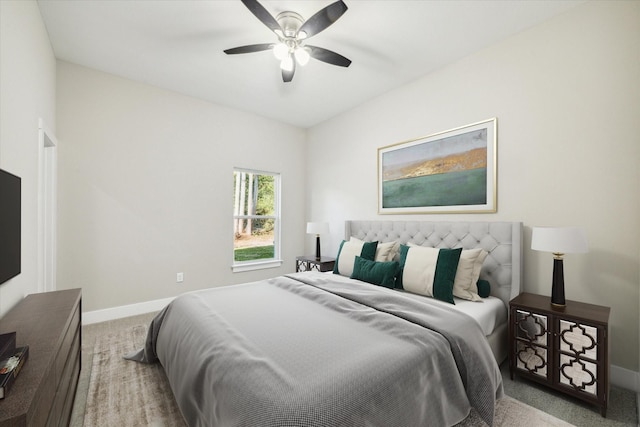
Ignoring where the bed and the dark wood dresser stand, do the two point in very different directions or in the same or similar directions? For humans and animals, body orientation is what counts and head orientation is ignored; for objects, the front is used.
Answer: very different directions

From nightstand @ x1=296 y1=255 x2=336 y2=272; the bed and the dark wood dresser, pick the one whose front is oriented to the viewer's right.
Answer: the dark wood dresser

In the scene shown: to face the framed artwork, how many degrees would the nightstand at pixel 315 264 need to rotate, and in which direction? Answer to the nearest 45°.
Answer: approximately 90° to its left

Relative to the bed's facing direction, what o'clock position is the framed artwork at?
The framed artwork is roughly at 6 o'clock from the bed.

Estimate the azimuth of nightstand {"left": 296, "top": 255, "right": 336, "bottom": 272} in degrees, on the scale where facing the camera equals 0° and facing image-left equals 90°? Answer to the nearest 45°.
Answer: approximately 45°

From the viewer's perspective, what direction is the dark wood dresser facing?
to the viewer's right
